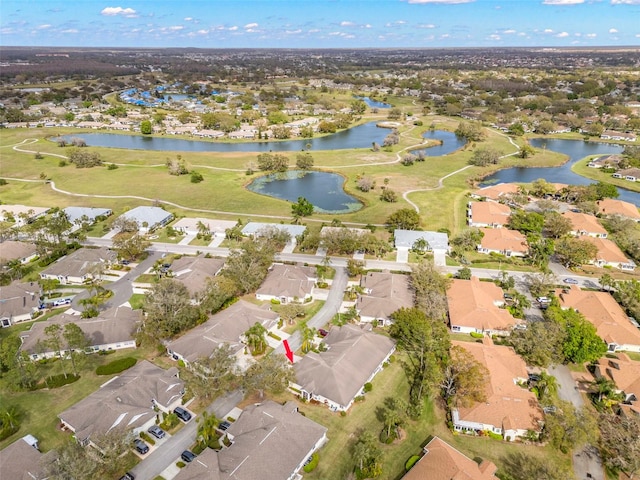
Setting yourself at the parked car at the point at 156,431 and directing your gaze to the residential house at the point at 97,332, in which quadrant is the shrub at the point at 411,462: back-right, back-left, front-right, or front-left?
back-right

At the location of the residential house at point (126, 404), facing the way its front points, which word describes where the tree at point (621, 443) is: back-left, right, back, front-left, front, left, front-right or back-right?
front

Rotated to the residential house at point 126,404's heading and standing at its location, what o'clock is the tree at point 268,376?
The tree is roughly at 11 o'clock from the residential house.

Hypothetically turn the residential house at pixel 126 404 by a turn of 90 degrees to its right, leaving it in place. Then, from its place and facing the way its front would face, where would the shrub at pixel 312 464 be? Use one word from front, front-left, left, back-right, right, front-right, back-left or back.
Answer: left

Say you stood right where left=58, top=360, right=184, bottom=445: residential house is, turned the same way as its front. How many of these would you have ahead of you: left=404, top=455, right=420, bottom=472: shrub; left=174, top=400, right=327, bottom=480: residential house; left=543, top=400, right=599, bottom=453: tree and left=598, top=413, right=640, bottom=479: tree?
4

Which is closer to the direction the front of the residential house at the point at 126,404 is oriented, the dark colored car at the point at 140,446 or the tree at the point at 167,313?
the dark colored car

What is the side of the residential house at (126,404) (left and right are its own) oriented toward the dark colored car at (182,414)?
front

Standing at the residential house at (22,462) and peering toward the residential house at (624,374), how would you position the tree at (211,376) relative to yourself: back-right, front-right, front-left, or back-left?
front-left

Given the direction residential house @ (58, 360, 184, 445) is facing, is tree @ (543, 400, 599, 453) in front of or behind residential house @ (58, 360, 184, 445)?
in front

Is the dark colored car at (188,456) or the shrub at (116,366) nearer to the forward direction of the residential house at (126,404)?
the dark colored car

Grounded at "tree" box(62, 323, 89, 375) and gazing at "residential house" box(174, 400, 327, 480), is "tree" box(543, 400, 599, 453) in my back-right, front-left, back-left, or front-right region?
front-left

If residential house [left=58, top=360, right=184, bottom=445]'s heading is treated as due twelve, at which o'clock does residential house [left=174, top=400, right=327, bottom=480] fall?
residential house [left=174, top=400, right=327, bottom=480] is roughly at 12 o'clock from residential house [left=58, top=360, right=184, bottom=445].

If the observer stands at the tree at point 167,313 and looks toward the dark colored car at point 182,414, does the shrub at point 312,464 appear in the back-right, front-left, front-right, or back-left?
front-left

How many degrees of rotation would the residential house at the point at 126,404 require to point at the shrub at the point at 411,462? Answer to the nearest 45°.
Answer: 0° — it already faces it

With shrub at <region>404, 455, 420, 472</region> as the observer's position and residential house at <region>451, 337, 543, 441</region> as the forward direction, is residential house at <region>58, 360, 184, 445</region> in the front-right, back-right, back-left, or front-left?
back-left

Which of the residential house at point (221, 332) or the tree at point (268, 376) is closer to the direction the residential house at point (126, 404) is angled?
the tree

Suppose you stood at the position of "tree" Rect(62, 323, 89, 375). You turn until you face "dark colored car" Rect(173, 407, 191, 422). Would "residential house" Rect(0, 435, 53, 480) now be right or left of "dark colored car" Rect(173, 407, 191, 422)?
right

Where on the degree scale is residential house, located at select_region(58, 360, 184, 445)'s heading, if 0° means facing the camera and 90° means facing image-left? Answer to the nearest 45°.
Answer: approximately 315°

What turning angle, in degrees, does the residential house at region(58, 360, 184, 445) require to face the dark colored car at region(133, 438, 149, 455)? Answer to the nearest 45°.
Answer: approximately 45° to its right
